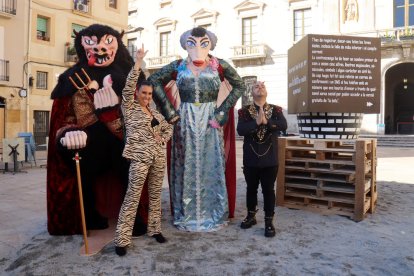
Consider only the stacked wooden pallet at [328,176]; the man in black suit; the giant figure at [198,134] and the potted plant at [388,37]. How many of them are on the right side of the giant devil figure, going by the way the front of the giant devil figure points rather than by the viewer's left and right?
0

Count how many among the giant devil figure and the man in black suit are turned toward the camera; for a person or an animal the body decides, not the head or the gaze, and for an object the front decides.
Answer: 2

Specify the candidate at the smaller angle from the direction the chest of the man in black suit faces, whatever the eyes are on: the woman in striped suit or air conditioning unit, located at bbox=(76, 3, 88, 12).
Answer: the woman in striped suit

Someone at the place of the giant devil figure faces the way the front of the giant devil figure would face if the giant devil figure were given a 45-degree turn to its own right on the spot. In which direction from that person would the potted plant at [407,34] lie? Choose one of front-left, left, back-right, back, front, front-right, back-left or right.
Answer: back

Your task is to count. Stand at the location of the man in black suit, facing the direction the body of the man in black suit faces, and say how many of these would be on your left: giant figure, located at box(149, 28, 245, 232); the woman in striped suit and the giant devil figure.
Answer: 0

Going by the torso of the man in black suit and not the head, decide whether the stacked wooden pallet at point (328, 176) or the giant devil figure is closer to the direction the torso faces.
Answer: the giant devil figure

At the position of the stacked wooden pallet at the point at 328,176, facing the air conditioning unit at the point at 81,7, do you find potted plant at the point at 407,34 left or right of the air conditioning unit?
right

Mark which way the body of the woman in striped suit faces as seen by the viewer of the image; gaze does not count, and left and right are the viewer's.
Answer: facing the viewer and to the right of the viewer

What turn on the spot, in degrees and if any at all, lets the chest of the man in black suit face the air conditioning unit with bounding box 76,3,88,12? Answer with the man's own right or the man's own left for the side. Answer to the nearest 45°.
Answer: approximately 135° to the man's own right

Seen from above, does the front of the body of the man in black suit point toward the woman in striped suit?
no

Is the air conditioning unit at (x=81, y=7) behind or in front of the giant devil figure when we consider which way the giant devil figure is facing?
behind

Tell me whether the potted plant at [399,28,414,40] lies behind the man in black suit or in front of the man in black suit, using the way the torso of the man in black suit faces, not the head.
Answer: behind

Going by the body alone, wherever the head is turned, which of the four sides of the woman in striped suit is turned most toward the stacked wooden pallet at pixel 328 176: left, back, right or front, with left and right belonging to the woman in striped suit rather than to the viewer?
left

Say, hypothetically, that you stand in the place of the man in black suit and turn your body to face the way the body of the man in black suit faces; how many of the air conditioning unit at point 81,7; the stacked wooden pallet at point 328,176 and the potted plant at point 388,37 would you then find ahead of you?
0

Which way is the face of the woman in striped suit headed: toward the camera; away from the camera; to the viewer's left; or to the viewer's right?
toward the camera

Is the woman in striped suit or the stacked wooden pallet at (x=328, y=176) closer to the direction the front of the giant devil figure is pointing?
the woman in striped suit

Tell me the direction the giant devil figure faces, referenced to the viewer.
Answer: facing the viewer
